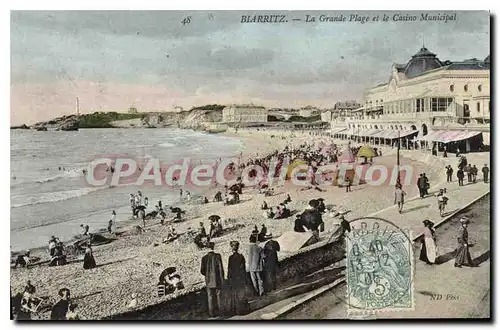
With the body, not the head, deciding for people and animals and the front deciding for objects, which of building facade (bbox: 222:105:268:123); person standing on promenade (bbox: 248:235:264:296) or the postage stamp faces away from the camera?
the person standing on promenade

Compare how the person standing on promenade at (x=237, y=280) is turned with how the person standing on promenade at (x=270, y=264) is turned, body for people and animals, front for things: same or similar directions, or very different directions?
same or similar directions

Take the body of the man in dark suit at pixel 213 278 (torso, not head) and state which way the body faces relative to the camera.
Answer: away from the camera

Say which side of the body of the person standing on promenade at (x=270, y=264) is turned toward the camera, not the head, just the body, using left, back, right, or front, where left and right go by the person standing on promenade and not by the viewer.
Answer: back

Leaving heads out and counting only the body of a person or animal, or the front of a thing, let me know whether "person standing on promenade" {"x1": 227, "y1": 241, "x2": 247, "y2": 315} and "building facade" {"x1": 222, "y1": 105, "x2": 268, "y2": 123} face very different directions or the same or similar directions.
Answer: very different directions

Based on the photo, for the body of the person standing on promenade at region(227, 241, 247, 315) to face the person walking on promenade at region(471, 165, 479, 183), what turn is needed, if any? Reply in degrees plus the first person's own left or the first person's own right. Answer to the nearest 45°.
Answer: approximately 90° to the first person's own right

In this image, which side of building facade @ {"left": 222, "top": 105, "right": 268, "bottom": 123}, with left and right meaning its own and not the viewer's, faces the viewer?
front

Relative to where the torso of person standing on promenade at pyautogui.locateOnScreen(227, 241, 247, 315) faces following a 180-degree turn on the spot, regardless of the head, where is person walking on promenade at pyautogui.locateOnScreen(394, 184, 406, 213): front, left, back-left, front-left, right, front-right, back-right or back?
left

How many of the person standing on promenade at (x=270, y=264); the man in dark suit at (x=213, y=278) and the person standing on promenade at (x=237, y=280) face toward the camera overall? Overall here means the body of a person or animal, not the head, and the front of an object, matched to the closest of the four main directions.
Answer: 0

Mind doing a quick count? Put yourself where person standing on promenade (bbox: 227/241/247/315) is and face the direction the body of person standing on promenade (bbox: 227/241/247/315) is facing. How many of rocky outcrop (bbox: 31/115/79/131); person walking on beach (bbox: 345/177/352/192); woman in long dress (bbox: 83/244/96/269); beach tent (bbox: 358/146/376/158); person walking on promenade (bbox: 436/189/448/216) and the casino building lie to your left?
2

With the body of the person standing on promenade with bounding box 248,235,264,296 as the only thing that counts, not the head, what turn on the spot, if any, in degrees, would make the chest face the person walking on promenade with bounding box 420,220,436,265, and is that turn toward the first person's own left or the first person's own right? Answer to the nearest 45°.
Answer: approximately 90° to the first person's own right

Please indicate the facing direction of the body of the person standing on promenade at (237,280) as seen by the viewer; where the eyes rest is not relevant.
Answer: away from the camera
